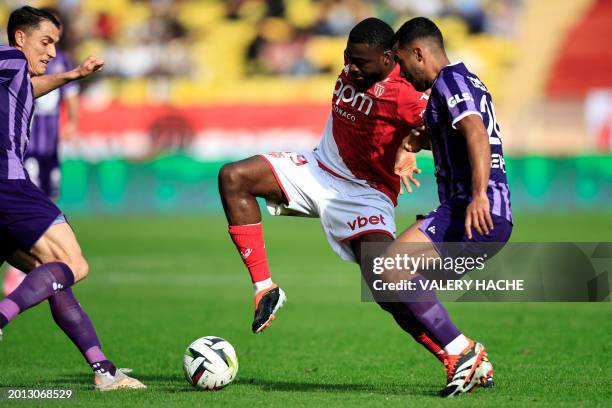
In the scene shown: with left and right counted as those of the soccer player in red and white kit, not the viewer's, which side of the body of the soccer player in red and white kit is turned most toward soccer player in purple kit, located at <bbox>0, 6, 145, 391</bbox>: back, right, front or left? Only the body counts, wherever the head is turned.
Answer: front

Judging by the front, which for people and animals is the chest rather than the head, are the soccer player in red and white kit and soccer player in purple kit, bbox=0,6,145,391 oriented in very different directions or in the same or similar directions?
very different directions

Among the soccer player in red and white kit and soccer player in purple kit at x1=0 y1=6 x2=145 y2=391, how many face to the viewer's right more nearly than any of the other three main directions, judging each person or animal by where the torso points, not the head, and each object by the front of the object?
1

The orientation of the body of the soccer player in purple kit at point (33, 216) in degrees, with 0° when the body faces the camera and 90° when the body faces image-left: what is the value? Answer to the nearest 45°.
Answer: approximately 270°

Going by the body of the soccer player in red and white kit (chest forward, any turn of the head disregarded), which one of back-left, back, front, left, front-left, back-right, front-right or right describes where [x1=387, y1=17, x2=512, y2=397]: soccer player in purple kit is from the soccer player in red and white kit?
left

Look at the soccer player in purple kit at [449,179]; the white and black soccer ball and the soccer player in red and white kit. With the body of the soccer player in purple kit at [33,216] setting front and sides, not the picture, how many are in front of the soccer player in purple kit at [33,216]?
3

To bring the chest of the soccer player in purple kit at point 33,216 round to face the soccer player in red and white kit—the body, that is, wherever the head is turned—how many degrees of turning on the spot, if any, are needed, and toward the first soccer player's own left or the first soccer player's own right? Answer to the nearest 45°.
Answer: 0° — they already face them

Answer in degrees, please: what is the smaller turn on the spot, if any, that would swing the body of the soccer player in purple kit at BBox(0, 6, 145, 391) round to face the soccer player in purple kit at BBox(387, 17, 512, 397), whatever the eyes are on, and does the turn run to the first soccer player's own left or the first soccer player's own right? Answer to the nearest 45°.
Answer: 0° — they already face them

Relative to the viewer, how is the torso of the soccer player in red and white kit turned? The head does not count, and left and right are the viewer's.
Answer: facing the viewer and to the left of the viewer

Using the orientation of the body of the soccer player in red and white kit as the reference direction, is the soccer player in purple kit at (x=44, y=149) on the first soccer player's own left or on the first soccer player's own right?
on the first soccer player's own right

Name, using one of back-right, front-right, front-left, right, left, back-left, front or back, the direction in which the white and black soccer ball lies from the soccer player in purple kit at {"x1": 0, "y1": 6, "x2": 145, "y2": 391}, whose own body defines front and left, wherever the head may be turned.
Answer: front

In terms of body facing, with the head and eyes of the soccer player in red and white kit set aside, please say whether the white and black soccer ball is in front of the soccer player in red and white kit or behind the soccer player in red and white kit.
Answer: in front
